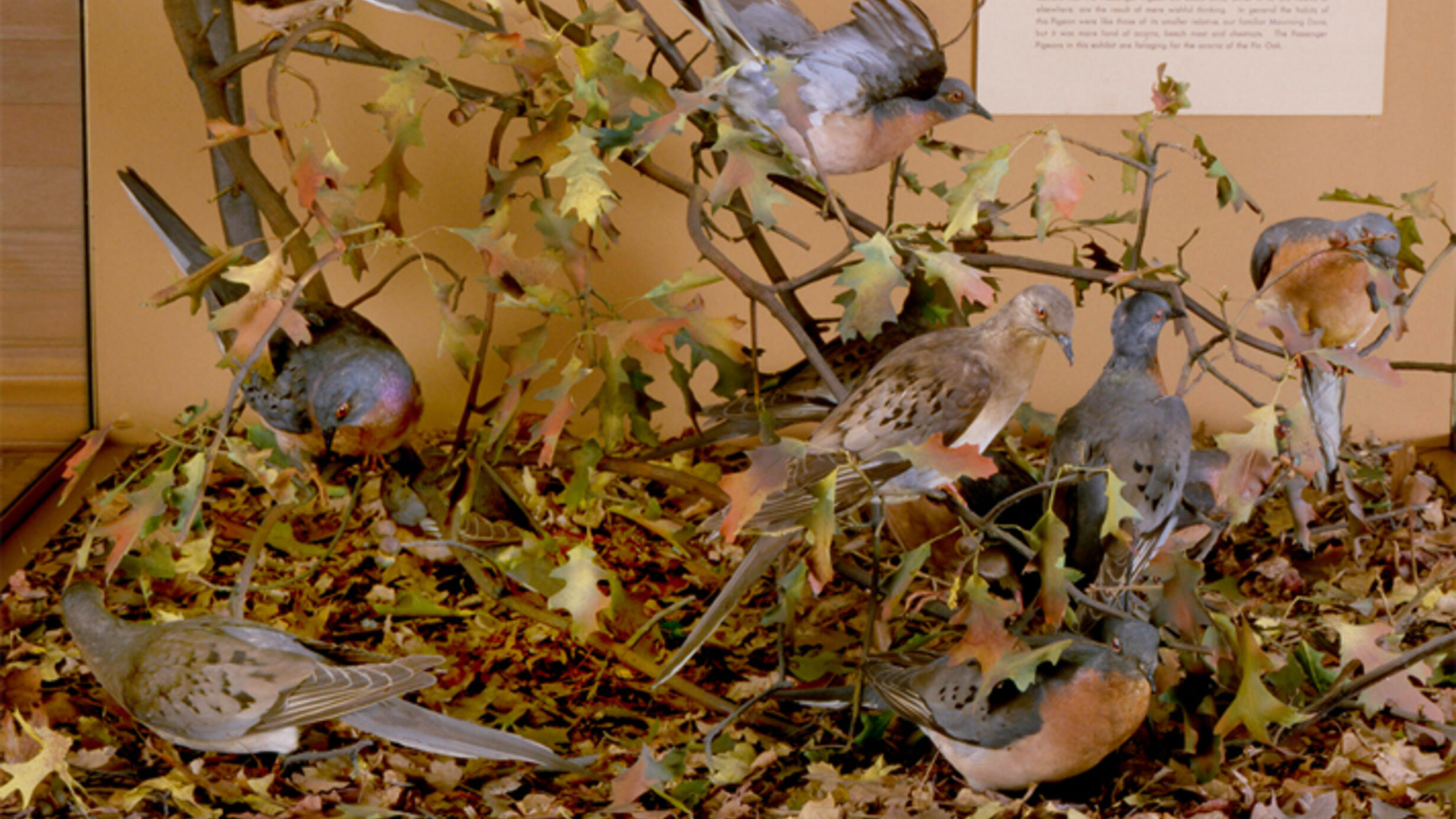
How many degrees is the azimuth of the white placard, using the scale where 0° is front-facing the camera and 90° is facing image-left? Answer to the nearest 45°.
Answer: approximately 0°

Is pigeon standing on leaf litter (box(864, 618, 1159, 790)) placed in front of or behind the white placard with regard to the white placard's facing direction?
in front

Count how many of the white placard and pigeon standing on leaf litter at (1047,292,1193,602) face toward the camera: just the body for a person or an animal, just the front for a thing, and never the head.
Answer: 1

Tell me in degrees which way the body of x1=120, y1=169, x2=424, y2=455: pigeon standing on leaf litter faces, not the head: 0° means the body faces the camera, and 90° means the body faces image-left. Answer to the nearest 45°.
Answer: approximately 315°
